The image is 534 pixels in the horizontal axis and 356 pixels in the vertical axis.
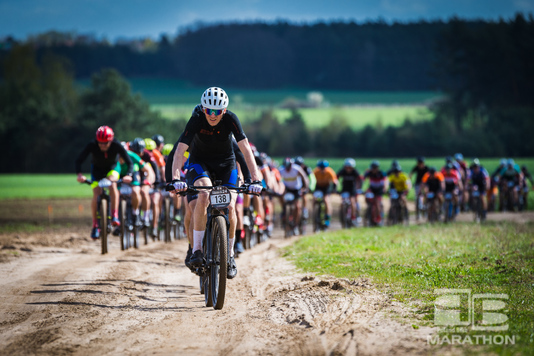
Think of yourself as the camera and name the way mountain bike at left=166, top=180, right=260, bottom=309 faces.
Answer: facing the viewer

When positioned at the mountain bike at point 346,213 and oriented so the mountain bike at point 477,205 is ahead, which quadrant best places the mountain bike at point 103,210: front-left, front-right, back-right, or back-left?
back-right

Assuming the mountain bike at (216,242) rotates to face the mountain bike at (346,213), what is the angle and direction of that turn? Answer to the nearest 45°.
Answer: approximately 180°

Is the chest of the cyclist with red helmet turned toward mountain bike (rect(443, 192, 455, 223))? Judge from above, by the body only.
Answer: no

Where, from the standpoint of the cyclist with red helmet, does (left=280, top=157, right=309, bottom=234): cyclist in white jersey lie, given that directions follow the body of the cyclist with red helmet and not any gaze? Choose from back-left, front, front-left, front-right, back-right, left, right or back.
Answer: back-left

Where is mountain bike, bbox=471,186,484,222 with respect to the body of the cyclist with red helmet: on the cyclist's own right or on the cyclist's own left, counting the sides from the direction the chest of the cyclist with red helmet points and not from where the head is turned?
on the cyclist's own left

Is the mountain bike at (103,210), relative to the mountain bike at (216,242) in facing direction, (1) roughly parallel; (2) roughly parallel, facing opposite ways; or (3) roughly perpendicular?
roughly parallel

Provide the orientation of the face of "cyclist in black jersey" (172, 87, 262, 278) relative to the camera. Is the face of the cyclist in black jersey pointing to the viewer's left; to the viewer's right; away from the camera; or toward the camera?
toward the camera

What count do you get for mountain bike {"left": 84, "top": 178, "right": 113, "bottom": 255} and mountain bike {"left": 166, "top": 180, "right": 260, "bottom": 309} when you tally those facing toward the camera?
2

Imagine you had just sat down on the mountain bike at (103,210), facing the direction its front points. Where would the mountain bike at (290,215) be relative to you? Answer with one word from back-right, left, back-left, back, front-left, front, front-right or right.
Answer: back-left

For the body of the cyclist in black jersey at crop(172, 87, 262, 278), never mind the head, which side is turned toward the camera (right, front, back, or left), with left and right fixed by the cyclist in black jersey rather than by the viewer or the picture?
front

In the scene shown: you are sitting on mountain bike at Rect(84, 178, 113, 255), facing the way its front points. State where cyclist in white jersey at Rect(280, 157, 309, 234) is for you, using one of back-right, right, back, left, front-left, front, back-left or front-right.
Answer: back-left

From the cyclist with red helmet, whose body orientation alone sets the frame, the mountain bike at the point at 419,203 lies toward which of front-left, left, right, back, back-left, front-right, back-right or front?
back-left

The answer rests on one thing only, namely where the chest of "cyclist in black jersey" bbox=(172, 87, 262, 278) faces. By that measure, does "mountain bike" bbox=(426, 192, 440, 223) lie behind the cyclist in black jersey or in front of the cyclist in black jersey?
behind

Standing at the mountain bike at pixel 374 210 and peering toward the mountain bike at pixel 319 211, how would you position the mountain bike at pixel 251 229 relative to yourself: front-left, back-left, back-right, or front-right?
front-left

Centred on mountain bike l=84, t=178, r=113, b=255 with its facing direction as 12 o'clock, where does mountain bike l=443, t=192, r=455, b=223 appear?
mountain bike l=443, t=192, r=455, b=223 is roughly at 8 o'clock from mountain bike l=84, t=178, r=113, b=255.

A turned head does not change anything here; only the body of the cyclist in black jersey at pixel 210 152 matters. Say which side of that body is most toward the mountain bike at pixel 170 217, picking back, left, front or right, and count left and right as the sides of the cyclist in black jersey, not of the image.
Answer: back

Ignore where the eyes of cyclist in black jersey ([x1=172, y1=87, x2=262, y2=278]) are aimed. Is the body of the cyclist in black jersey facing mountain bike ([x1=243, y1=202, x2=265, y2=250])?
no

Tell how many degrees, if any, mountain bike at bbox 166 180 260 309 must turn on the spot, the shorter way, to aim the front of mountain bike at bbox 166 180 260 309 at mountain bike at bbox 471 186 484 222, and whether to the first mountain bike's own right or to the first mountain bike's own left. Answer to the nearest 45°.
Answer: approximately 135° to the first mountain bike's own left
